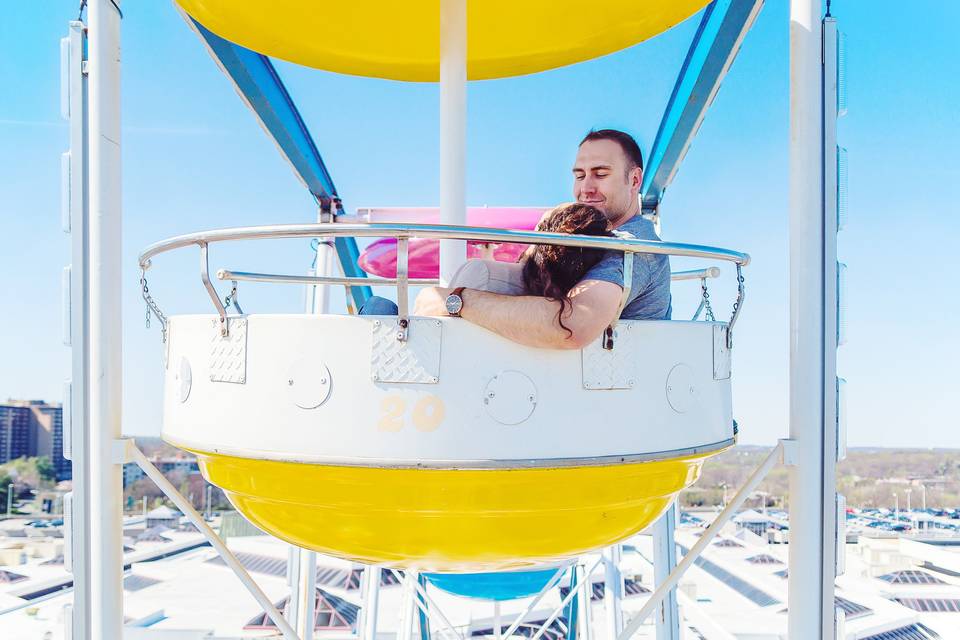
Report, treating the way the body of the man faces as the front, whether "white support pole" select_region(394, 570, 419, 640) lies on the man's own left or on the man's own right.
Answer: on the man's own right

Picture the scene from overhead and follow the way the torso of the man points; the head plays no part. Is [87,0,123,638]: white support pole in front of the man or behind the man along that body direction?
in front

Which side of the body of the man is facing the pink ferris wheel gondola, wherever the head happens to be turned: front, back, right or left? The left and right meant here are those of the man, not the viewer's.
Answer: right

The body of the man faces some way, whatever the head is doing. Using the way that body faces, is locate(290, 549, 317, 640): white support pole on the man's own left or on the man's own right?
on the man's own right

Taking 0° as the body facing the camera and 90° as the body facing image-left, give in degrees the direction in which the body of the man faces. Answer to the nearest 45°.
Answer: approximately 90°
